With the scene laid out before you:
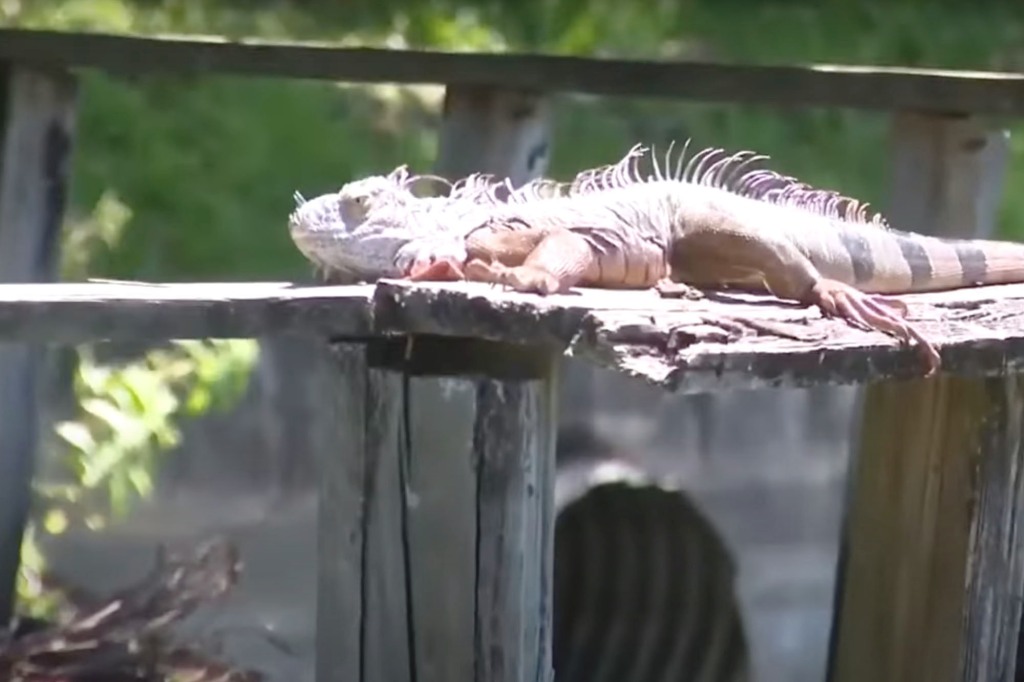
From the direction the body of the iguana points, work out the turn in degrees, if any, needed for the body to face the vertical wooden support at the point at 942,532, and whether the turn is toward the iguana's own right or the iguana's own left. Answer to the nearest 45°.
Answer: approximately 135° to the iguana's own right

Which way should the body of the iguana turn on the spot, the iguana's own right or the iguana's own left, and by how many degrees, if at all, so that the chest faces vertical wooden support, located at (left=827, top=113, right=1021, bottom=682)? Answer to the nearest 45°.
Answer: approximately 135° to the iguana's own right

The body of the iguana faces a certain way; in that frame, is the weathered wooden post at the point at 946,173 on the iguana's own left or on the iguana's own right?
on the iguana's own right

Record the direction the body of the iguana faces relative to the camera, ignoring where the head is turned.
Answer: to the viewer's left

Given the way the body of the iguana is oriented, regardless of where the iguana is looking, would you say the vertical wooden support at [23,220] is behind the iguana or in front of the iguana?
in front
